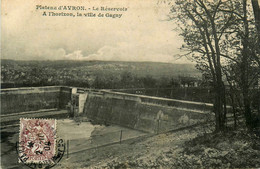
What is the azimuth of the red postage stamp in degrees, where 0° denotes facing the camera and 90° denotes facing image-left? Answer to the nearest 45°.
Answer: approximately 0°
